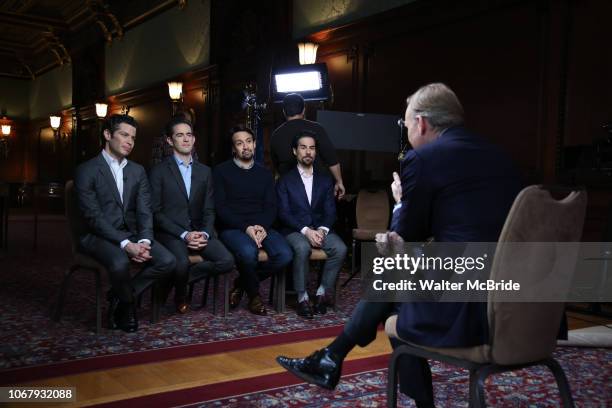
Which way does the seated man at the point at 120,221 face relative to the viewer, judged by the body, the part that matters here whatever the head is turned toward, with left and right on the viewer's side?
facing the viewer and to the right of the viewer

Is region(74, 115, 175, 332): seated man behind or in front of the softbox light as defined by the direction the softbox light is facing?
in front

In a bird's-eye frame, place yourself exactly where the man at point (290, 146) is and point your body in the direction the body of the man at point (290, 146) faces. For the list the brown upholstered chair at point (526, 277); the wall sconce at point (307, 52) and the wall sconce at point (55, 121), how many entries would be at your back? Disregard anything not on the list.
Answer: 1

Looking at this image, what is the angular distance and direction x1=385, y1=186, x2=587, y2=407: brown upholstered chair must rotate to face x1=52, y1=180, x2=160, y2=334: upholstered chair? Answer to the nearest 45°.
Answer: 0° — it already faces it

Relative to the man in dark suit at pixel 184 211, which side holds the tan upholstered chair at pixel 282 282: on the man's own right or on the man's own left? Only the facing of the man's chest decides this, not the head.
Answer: on the man's own left

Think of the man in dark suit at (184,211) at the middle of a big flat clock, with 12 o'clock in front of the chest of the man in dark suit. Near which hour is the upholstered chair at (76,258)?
The upholstered chair is roughly at 4 o'clock from the man in dark suit.

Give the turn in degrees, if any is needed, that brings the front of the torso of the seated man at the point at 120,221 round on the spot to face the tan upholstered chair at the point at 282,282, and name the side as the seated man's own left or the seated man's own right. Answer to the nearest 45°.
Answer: approximately 45° to the seated man's own left

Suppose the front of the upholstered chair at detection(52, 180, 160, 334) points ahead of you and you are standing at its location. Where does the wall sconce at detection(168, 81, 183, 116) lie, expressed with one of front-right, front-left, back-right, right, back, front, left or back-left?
back-left

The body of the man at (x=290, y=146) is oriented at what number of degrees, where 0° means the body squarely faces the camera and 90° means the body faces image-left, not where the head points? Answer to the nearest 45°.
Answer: approximately 180°

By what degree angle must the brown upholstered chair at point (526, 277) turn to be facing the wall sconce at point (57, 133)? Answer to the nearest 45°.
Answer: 0° — it already faces it

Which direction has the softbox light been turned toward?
toward the camera

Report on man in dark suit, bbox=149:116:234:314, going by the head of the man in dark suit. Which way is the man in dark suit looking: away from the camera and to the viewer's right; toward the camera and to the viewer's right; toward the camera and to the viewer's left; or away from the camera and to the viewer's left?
toward the camera and to the viewer's right

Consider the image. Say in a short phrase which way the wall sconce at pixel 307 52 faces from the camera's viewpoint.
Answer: facing the viewer and to the left of the viewer

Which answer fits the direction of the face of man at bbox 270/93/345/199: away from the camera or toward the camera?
away from the camera

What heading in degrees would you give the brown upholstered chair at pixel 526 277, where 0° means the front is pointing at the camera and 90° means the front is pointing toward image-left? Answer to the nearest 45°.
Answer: approximately 135°

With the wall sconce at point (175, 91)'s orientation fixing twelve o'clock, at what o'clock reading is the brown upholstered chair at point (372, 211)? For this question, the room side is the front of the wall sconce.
The brown upholstered chair is roughly at 10 o'clock from the wall sconce.

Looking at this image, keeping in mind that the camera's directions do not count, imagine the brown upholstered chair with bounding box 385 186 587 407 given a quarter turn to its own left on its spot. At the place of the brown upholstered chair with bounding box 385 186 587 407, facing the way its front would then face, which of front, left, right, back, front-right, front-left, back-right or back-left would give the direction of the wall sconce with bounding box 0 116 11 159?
right
